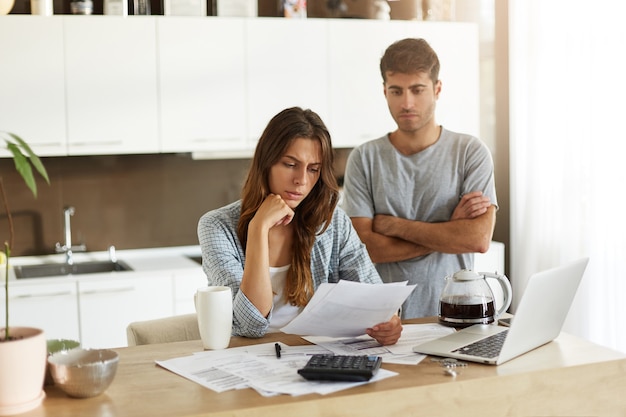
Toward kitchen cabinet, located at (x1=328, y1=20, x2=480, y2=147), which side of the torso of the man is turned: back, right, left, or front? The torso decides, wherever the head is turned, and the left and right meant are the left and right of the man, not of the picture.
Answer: back

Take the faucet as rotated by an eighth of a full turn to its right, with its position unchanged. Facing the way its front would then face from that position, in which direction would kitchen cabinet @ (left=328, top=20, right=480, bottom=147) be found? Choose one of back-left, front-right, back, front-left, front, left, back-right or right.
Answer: back-left

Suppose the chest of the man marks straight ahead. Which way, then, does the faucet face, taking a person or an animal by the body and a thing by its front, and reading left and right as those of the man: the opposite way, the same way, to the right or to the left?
the same way

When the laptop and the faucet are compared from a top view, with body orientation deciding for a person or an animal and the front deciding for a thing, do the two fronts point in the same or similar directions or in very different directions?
very different directions

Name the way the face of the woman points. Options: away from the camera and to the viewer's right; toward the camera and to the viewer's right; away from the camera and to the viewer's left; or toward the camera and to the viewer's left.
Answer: toward the camera and to the viewer's right

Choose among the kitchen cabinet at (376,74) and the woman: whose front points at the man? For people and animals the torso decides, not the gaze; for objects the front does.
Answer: the kitchen cabinet

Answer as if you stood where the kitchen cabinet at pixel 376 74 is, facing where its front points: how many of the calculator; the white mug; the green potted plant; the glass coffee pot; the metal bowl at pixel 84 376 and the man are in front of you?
6

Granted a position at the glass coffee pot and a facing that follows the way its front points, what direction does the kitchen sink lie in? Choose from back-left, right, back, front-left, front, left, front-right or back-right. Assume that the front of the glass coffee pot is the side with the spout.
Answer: front-right

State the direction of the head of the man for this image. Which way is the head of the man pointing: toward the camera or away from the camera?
toward the camera

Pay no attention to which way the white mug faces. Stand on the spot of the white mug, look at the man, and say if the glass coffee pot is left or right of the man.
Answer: right

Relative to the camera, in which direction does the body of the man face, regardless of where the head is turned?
toward the camera

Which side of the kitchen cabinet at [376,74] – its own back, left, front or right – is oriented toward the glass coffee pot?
front

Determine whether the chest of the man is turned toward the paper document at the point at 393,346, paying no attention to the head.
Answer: yes

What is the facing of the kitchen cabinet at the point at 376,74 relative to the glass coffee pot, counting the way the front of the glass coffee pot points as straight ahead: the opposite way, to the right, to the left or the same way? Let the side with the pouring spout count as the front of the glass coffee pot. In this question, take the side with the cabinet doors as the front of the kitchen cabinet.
to the left

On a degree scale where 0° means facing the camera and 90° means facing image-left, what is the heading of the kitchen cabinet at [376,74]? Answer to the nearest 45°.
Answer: approximately 0°
